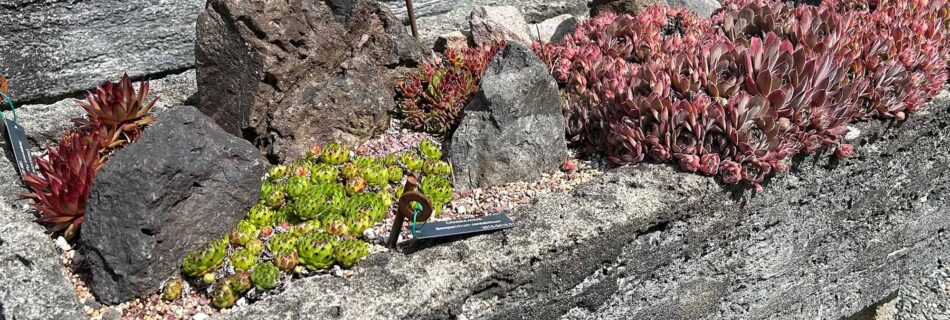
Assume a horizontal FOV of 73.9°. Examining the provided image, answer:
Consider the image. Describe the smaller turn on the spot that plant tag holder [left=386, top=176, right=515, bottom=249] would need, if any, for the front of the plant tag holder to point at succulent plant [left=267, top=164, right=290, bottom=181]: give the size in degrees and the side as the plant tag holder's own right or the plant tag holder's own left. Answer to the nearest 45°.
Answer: approximately 135° to the plant tag holder's own right

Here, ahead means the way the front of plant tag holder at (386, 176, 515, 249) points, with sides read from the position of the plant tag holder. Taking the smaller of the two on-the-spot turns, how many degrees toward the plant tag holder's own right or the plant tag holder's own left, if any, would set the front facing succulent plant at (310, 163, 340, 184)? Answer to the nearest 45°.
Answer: approximately 135° to the plant tag holder's own right

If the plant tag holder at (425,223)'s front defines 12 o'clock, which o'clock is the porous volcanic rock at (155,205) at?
The porous volcanic rock is roughly at 3 o'clock from the plant tag holder.

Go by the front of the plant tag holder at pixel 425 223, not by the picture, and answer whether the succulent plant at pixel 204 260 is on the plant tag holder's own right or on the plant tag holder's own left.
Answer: on the plant tag holder's own right

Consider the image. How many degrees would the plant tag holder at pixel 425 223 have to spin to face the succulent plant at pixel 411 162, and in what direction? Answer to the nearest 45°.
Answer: approximately 180°

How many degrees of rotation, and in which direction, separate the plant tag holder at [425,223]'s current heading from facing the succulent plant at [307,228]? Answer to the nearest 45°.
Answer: approximately 90° to its right

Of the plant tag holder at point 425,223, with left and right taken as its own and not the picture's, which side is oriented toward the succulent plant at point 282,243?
right

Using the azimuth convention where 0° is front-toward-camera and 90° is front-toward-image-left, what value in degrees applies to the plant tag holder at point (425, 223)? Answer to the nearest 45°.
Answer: approximately 0°

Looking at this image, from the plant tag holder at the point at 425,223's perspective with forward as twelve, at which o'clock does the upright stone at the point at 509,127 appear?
The upright stone is roughly at 7 o'clock from the plant tag holder.

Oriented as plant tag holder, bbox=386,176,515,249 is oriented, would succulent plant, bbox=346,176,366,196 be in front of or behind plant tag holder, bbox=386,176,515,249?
behind

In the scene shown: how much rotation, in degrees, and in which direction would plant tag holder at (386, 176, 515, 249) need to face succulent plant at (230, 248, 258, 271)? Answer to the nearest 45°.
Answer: approximately 90° to its right
